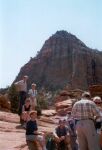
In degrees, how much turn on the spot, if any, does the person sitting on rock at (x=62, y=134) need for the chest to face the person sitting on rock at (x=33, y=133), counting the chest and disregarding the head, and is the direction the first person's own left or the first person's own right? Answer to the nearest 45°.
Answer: approximately 90° to the first person's own right

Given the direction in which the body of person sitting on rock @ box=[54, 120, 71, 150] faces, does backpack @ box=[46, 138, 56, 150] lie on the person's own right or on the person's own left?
on the person's own right

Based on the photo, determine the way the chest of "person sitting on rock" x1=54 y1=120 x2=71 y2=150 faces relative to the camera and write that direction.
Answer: toward the camera

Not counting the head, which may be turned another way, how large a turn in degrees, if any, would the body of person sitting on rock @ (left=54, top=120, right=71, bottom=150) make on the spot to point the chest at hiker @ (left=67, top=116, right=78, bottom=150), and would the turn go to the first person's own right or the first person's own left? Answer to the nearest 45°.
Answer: approximately 135° to the first person's own left
